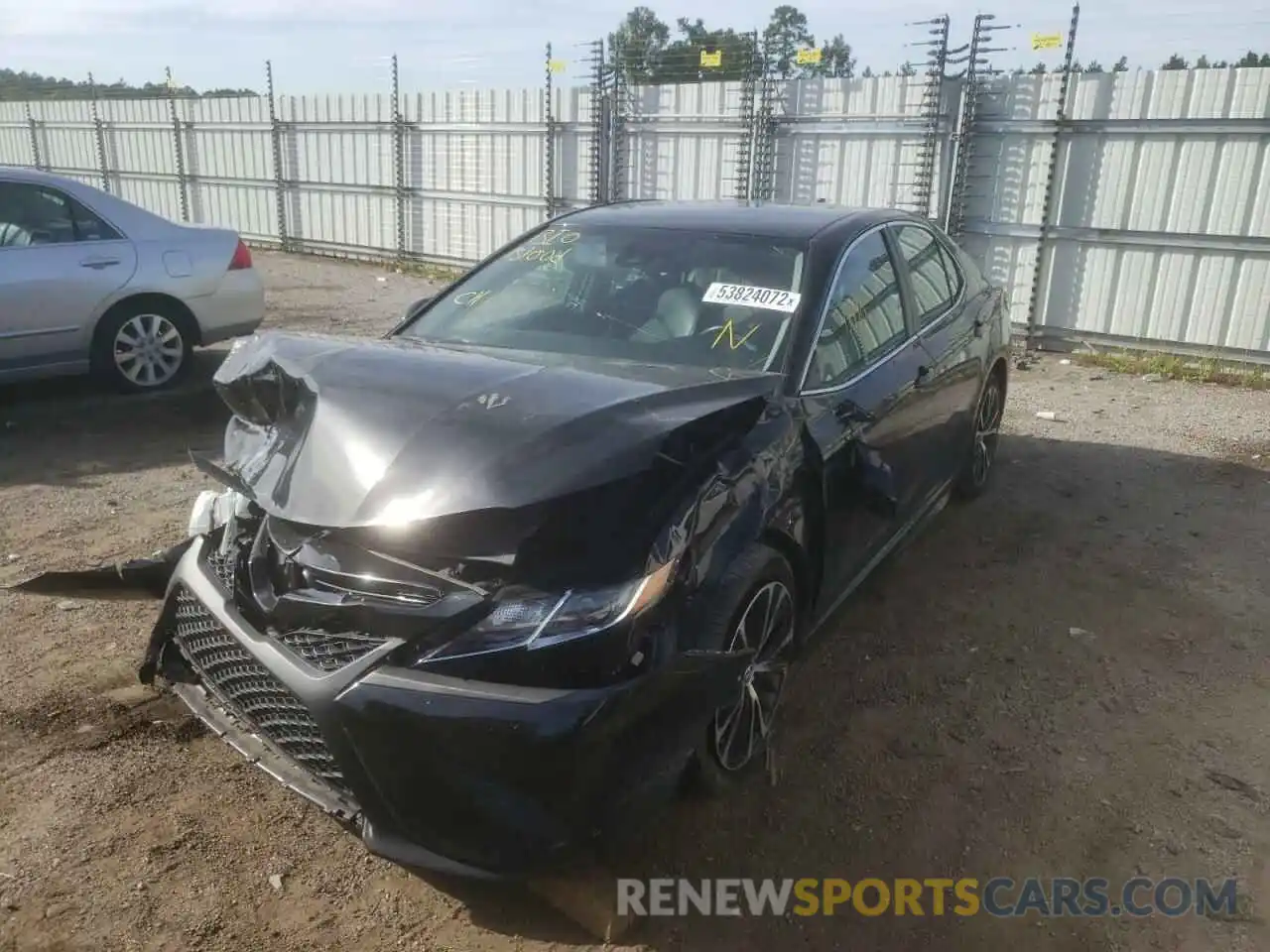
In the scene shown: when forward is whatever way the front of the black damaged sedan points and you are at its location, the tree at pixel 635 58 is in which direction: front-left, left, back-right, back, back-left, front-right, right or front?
back-right

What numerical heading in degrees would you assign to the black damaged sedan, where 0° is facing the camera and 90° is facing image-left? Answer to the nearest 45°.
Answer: approximately 45°

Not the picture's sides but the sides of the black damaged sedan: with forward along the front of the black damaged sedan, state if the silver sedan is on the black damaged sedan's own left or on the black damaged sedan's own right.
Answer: on the black damaged sedan's own right

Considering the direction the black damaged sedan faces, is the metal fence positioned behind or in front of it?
behind

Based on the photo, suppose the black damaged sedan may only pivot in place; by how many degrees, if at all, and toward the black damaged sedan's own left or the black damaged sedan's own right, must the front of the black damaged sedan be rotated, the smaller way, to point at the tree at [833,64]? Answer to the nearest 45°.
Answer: approximately 135° to the black damaged sedan's own right

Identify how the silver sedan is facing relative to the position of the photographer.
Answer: facing to the left of the viewer

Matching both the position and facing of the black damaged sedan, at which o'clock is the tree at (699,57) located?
The tree is roughly at 5 o'clock from the black damaged sedan.

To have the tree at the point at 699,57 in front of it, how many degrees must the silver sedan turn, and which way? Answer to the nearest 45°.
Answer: approximately 135° to its right
